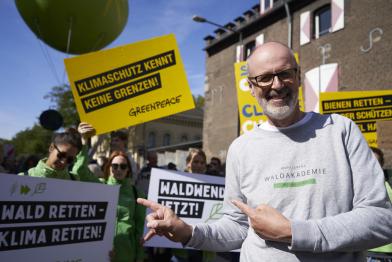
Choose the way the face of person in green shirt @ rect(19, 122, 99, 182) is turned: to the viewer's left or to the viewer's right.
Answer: to the viewer's right

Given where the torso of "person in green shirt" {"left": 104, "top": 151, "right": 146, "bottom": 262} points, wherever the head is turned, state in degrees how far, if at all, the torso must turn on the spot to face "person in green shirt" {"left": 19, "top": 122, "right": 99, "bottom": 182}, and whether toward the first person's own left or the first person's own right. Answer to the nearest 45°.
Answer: approximately 45° to the first person's own right

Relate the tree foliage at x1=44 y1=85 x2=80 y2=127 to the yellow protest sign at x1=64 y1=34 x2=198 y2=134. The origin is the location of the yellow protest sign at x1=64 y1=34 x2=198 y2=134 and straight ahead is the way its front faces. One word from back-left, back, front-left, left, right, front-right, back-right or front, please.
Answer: back

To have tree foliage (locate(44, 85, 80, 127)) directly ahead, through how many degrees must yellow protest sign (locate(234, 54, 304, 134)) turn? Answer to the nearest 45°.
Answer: approximately 135° to its right

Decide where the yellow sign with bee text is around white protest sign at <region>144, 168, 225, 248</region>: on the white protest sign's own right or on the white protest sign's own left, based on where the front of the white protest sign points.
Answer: on the white protest sign's own left

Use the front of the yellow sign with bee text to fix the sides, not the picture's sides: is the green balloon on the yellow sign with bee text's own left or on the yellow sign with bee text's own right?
on the yellow sign with bee text's own right

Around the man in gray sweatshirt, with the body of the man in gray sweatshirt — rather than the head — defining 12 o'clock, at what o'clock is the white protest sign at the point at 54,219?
The white protest sign is roughly at 4 o'clock from the man in gray sweatshirt.
